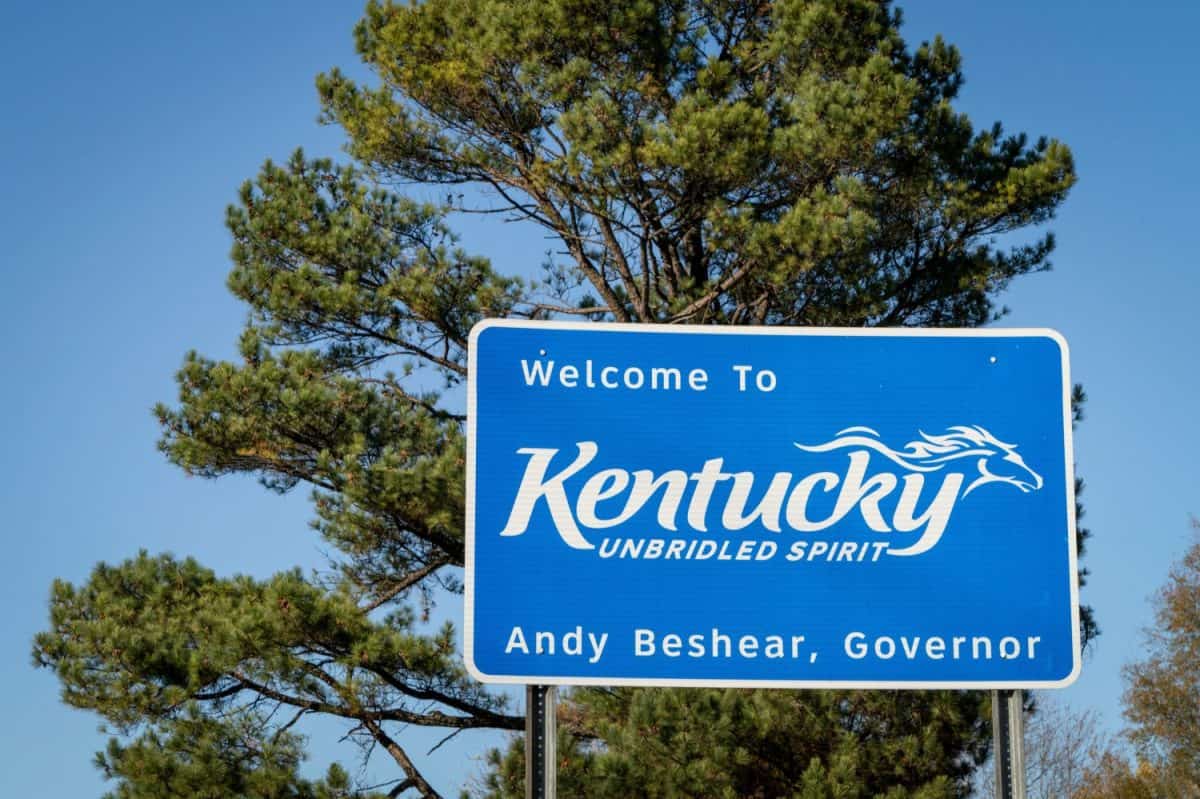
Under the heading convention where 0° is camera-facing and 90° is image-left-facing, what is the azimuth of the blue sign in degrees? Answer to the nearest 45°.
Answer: approximately 0°

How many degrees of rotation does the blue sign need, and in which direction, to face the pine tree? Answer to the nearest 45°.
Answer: approximately 180°
